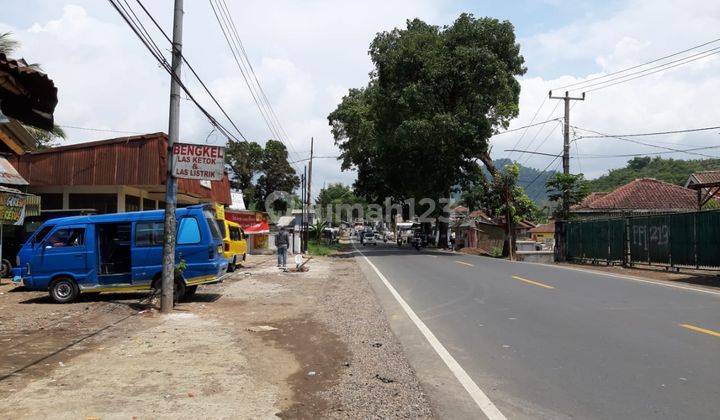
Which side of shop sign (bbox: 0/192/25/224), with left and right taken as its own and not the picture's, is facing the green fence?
left

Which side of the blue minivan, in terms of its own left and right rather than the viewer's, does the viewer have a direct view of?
left

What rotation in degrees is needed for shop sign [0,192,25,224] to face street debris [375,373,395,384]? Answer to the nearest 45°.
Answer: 0° — it already faces it

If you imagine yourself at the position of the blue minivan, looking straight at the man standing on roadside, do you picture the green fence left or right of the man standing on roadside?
right

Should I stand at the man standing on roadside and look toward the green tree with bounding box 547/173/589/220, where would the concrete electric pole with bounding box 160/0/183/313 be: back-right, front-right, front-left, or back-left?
back-right
